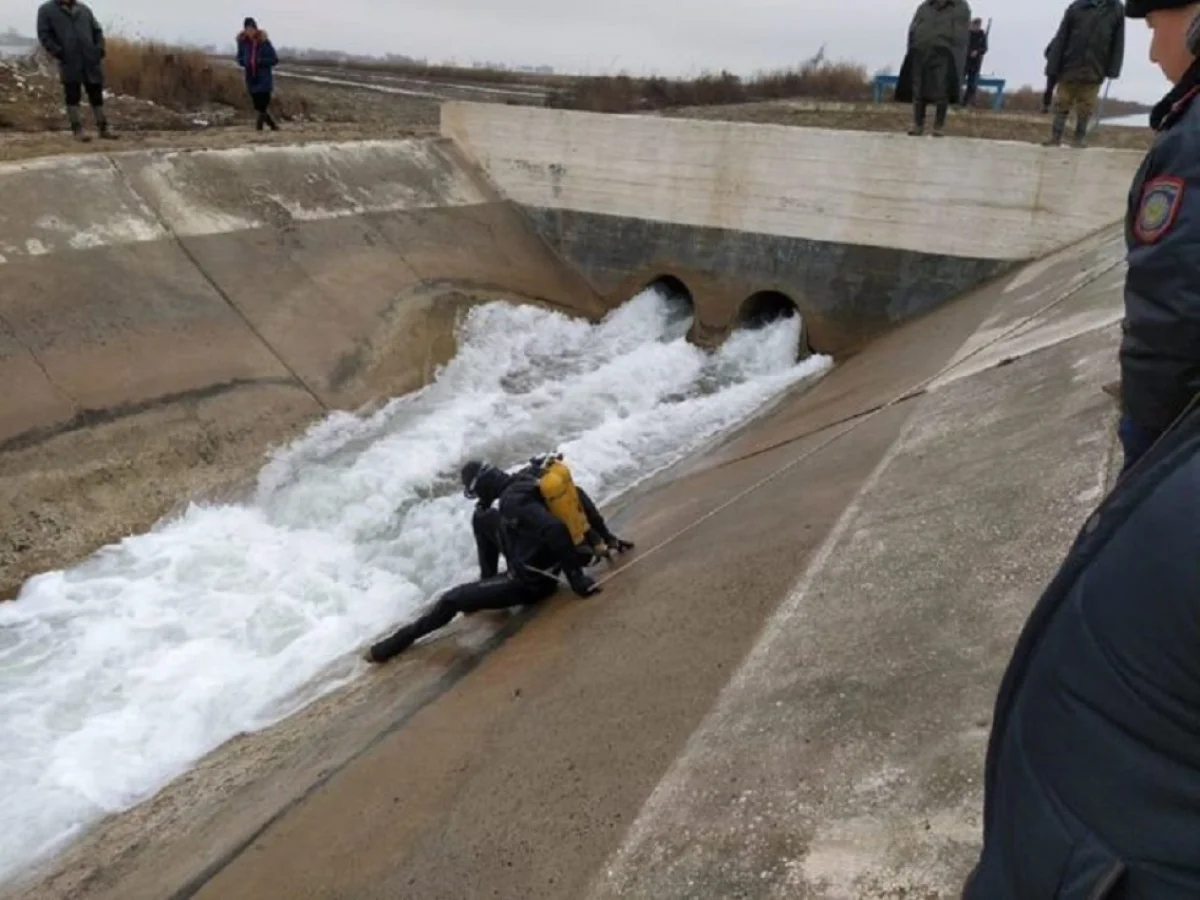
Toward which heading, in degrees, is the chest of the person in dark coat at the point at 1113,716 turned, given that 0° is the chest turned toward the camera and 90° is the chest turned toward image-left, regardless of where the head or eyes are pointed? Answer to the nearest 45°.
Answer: approximately 90°

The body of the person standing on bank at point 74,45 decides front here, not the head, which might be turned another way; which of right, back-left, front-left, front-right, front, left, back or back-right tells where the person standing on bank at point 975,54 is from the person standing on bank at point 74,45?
front-left

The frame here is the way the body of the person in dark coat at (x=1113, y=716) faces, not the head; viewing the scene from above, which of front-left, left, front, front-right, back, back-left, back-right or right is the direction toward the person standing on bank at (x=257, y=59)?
front-right

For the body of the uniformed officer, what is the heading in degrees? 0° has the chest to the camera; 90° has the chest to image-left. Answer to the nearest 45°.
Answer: approximately 90°

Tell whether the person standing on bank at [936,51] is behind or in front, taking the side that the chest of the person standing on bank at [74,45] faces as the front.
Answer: in front
